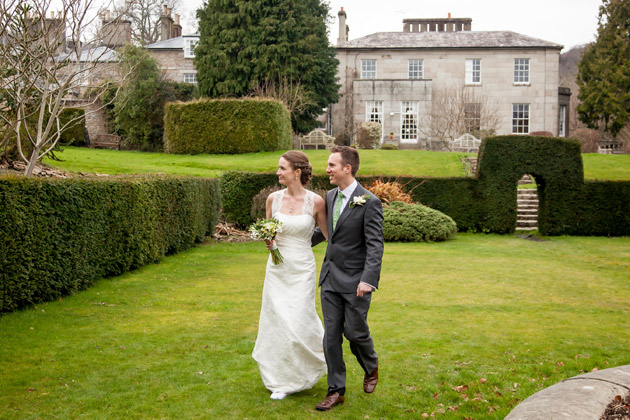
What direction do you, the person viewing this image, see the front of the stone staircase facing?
facing the viewer

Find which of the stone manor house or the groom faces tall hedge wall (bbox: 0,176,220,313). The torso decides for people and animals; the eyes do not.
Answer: the stone manor house

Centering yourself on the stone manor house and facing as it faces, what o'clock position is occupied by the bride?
The bride is roughly at 12 o'clock from the stone manor house.

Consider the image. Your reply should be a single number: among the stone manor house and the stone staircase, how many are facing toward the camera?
2

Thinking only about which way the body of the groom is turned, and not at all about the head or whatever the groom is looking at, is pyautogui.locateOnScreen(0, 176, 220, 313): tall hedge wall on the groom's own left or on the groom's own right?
on the groom's own right

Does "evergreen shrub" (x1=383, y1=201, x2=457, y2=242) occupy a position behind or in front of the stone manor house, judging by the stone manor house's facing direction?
in front

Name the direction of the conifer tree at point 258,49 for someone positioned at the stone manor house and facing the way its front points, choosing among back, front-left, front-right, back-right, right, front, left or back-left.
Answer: front-right

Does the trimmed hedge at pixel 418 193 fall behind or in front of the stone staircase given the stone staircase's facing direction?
in front

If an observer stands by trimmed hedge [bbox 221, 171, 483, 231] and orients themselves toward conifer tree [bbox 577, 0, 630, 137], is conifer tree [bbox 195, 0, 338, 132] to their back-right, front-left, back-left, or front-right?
front-left

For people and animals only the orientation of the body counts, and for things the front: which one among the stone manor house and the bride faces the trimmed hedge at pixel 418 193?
the stone manor house

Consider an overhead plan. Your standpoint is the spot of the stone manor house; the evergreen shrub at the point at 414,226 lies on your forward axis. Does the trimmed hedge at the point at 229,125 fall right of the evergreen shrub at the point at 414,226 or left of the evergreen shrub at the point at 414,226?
right

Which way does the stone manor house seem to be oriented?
toward the camera

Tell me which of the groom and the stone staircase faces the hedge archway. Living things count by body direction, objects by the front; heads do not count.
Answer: the stone staircase

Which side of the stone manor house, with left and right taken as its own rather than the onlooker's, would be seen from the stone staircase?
front

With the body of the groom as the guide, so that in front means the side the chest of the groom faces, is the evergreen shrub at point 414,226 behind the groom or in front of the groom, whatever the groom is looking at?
behind

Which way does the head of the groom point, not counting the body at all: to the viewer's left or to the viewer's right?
to the viewer's left
